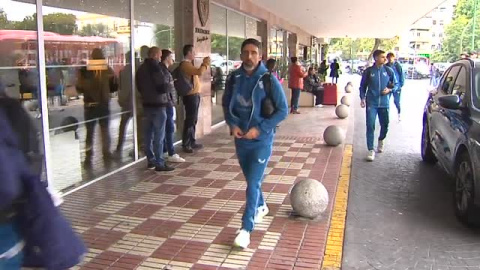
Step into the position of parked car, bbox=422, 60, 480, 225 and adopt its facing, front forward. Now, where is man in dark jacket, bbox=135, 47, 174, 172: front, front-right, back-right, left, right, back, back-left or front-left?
back-right

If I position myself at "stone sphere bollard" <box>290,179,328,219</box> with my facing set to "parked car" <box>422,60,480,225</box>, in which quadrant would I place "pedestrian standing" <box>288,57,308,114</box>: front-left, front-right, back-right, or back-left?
front-left

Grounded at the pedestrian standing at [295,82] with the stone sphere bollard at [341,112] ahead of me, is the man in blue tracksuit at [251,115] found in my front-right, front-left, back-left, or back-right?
front-right

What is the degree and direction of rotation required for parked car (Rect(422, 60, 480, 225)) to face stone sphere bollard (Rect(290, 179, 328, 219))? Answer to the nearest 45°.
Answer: approximately 90° to its right

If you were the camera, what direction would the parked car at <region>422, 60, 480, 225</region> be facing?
facing the viewer and to the right of the viewer

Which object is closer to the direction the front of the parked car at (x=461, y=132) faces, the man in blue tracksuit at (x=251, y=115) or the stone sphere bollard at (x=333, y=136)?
the man in blue tracksuit

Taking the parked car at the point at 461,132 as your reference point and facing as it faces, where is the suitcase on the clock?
The suitcase is roughly at 5 o'clock from the parked car.

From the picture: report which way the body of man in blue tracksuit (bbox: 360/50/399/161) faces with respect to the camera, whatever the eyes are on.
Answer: toward the camera

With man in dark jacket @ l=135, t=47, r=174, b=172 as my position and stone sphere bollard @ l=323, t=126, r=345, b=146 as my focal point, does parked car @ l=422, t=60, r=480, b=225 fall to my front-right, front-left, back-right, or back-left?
front-right

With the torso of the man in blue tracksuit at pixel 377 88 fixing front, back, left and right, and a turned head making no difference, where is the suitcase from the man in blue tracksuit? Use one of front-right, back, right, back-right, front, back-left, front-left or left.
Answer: back

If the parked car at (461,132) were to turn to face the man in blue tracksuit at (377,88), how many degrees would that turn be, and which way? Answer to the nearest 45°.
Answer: approximately 180°

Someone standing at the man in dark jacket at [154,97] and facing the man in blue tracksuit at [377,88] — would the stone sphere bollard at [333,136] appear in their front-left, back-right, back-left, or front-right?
front-left

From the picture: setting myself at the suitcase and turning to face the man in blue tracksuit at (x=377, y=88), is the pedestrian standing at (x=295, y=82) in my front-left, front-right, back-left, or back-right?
front-right

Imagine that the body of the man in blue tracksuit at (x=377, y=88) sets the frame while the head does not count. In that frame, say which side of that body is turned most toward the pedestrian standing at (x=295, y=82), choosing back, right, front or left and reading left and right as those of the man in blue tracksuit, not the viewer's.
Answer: back

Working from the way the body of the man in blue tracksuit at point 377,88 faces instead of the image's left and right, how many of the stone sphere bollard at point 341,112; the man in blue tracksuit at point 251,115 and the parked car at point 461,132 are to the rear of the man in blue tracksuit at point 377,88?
1

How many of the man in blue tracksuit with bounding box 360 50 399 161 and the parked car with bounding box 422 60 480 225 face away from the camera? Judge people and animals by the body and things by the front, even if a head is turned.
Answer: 0

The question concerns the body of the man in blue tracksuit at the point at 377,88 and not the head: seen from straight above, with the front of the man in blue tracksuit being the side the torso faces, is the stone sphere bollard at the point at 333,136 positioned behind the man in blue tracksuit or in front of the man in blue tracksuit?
behind

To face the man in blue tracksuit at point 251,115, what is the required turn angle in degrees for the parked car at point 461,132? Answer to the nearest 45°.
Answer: approximately 90° to its right
